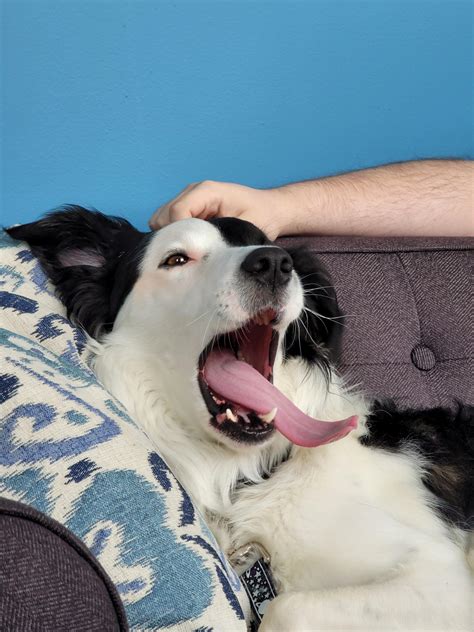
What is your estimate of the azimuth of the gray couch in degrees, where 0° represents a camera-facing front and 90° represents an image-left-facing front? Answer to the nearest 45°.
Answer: approximately 0°
